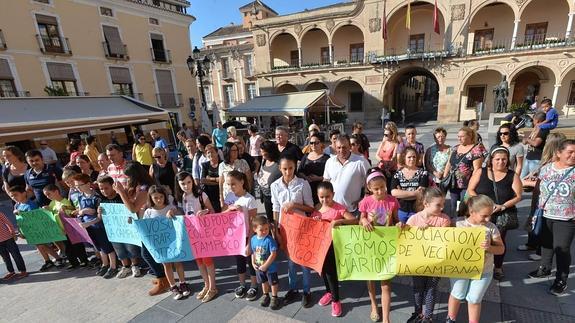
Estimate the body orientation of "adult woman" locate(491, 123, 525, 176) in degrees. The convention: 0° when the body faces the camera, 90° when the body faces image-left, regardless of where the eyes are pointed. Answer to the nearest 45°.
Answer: approximately 45°

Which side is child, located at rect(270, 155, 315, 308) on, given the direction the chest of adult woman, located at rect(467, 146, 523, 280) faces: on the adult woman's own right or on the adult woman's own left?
on the adult woman's own right

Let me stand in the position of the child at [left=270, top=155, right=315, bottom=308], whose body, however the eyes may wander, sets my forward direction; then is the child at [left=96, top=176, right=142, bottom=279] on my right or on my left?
on my right

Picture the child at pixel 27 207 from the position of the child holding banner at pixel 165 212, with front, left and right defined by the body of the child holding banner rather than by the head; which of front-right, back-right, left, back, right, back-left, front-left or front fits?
back-right

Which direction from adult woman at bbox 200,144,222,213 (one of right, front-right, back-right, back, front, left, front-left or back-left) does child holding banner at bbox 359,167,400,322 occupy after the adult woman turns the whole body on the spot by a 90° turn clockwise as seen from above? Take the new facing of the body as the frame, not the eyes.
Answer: back-left

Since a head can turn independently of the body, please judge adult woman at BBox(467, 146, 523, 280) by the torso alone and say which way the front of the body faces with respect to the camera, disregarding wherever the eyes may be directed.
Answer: toward the camera

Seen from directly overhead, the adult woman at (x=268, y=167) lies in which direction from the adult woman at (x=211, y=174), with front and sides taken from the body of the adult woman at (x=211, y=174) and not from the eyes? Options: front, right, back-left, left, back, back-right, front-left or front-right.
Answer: front-left

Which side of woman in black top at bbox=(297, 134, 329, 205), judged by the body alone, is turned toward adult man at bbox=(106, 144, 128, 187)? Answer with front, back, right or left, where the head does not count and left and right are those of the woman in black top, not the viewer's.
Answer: right

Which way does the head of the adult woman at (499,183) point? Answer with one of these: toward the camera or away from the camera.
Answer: toward the camera

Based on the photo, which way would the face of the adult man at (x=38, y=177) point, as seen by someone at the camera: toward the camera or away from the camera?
toward the camera

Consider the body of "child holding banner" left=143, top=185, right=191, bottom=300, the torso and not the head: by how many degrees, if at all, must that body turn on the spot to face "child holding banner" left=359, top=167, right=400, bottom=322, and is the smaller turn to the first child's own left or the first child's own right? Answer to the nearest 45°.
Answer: approximately 45° to the first child's own left

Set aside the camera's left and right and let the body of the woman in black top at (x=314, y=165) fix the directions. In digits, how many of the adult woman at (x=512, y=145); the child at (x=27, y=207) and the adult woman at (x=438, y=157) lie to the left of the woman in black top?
2

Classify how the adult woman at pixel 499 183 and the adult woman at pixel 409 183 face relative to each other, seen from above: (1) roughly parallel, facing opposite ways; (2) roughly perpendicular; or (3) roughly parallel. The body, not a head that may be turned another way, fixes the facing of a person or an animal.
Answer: roughly parallel

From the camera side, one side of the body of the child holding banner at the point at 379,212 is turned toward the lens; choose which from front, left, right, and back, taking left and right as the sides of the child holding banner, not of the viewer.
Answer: front

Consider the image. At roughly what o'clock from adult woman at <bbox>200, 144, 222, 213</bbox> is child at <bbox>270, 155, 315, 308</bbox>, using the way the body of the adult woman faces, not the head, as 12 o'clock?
The child is roughly at 11 o'clock from the adult woman.

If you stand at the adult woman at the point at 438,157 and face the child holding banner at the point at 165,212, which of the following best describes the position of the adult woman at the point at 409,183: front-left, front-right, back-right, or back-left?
front-left

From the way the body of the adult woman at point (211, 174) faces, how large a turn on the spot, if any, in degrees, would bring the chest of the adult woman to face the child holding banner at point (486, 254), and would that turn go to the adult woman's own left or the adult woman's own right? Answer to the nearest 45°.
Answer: approximately 45° to the adult woman's own left

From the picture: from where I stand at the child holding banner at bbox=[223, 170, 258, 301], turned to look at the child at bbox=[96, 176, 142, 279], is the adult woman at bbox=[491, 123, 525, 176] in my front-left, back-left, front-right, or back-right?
back-right
